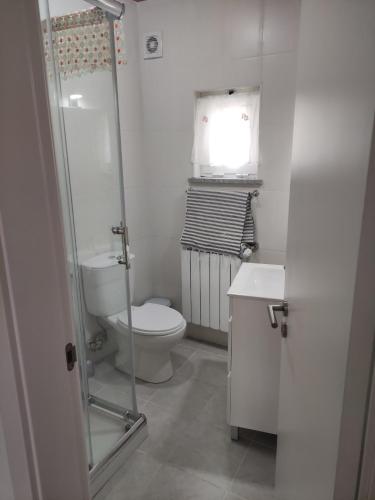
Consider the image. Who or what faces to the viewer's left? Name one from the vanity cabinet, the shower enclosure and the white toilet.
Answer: the vanity cabinet

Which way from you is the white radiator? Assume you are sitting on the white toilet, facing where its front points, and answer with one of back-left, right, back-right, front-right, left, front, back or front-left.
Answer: left

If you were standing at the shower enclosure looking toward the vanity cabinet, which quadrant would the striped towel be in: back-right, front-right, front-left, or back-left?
front-left

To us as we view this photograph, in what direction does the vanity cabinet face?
facing to the left of the viewer

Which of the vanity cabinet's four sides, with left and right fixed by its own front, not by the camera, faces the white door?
left

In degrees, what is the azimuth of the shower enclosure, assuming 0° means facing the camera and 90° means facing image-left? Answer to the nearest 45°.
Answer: approximately 315°

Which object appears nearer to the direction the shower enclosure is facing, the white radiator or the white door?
the white door

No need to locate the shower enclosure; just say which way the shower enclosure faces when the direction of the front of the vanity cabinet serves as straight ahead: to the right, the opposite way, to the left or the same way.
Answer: the opposite way

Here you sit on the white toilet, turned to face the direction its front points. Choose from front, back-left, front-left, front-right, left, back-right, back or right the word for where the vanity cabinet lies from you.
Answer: front

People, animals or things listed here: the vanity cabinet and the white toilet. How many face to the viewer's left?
1

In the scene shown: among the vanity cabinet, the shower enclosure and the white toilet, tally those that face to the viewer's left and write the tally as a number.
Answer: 1

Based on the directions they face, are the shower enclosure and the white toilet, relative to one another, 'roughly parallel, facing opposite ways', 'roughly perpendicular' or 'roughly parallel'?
roughly parallel

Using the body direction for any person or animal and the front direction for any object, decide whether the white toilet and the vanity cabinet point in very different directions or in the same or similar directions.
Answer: very different directions

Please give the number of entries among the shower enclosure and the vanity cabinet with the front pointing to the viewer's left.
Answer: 1

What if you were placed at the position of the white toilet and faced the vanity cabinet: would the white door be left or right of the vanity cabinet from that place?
right

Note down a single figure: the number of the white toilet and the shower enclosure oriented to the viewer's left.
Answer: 0
